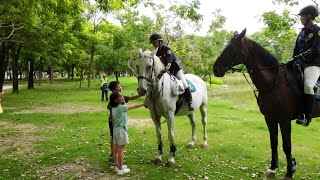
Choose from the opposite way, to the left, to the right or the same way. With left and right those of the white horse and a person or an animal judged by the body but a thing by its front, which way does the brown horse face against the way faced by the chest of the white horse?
the same way

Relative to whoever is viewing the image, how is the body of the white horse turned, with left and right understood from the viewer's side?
facing the viewer and to the left of the viewer

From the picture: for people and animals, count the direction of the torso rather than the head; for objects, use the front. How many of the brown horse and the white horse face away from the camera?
0

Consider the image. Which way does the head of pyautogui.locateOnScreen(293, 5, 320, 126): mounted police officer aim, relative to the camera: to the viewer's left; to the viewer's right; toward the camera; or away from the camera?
to the viewer's left

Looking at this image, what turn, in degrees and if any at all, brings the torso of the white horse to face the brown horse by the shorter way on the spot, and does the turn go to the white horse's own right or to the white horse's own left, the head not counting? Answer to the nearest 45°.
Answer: approximately 135° to the white horse's own left

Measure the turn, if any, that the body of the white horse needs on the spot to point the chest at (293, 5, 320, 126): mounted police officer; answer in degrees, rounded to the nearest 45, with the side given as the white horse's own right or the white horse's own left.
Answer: approximately 135° to the white horse's own left
